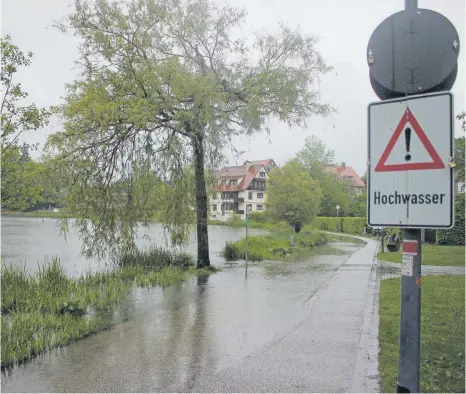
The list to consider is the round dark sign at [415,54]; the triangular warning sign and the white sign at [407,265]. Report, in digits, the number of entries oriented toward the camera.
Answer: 2

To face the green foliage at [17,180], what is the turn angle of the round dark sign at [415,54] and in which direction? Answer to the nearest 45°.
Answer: approximately 45° to its left

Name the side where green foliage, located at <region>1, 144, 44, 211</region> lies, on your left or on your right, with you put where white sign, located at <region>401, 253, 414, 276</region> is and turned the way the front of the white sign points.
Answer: on your right

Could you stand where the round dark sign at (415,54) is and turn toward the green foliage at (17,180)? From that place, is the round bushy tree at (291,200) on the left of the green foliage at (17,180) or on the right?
right

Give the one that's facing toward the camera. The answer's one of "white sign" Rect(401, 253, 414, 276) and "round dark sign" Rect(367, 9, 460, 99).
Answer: the white sign

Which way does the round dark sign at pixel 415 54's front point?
away from the camera

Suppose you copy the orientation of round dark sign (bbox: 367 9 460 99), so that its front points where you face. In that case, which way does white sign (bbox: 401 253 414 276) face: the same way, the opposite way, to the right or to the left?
the opposite way

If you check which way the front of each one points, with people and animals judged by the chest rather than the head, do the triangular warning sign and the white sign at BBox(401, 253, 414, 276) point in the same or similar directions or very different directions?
same or similar directions

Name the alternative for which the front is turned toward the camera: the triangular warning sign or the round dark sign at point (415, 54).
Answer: the triangular warning sign

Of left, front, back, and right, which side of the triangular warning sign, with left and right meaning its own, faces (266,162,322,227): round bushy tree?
back

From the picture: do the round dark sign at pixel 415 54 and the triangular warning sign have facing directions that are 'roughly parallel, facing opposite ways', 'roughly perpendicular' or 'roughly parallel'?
roughly parallel, facing opposite ways

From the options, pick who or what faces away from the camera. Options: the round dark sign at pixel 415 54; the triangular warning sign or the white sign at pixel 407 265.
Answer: the round dark sign

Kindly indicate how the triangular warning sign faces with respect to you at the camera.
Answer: facing the viewer

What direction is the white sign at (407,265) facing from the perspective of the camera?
toward the camera
